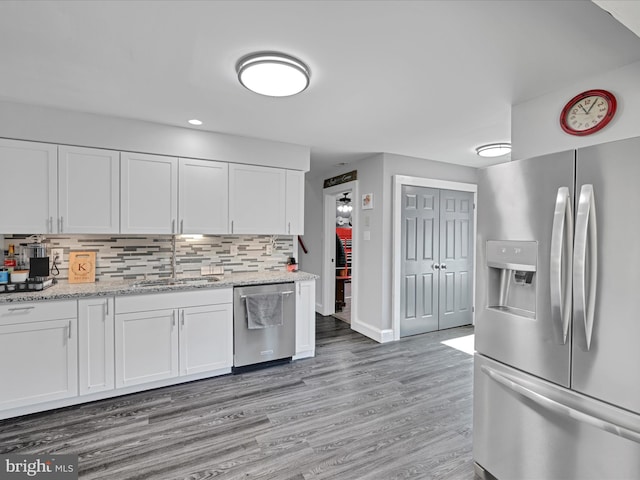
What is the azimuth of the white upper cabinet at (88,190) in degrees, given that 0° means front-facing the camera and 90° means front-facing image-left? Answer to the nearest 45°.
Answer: approximately 315°

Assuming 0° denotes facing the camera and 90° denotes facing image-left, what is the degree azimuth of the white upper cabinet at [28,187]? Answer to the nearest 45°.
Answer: approximately 315°

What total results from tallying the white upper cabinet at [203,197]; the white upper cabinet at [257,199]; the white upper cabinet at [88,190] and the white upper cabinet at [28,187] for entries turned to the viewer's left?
0

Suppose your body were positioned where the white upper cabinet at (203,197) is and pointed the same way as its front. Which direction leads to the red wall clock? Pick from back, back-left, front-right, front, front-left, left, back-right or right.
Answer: front

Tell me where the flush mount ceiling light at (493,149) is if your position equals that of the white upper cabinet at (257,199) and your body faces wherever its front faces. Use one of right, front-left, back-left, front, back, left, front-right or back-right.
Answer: front-left

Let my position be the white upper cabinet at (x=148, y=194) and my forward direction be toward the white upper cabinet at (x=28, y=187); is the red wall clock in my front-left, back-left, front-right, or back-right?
back-left

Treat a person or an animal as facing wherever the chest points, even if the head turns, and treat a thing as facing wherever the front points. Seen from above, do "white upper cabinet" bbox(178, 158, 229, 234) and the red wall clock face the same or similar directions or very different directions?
very different directions

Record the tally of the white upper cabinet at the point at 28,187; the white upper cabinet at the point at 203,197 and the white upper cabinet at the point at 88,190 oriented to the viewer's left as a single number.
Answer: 0

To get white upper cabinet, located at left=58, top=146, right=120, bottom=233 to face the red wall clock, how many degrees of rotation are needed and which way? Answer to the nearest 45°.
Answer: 0° — it already faces it

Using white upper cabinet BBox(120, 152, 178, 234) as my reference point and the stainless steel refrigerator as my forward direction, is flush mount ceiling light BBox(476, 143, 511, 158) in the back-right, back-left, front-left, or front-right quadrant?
front-left

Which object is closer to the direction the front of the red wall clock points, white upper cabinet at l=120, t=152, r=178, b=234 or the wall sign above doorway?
the white upper cabinet

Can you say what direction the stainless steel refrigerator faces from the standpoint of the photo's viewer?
facing the viewer and to the left of the viewer

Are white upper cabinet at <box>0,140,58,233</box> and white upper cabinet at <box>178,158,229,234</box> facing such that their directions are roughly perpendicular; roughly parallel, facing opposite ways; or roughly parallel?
roughly parallel
